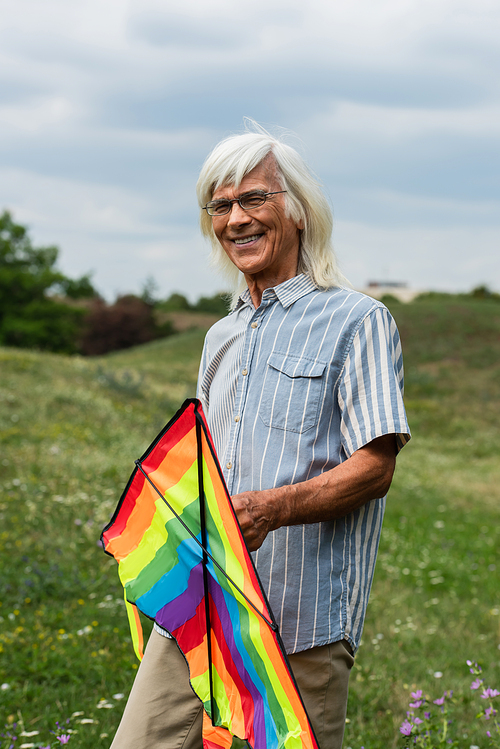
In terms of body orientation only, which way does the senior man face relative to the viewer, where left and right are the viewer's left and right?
facing the viewer and to the left of the viewer

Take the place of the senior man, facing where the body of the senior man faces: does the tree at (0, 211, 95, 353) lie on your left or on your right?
on your right
